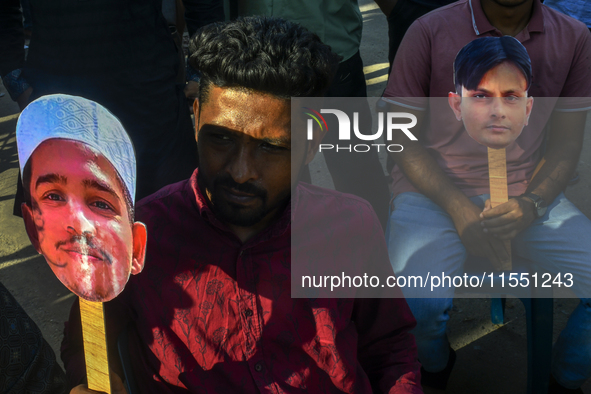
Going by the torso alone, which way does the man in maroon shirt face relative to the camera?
toward the camera
